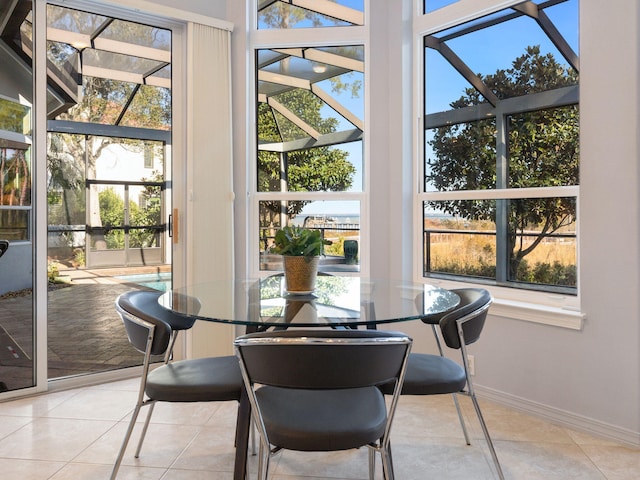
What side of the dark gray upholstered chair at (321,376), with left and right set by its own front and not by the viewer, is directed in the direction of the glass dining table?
front

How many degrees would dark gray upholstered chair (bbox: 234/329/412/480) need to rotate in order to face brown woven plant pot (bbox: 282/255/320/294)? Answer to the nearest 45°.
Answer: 0° — it already faces it

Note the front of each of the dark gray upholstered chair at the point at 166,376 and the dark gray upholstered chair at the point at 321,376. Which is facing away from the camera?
the dark gray upholstered chair at the point at 321,376

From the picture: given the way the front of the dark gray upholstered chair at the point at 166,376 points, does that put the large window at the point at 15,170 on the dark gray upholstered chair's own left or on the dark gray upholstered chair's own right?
on the dark gray upholstered chair's own left

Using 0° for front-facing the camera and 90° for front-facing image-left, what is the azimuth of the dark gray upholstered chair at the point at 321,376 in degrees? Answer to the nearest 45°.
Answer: approximately 180°

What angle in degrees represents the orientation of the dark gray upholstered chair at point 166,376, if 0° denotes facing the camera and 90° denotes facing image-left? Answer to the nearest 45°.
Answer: approximately 270°

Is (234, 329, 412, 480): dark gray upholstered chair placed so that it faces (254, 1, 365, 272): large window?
yes

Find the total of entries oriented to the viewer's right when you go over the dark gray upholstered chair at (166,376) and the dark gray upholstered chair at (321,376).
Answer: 1

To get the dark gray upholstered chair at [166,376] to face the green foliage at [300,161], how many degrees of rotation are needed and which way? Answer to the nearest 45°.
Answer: approximately 45° to its left

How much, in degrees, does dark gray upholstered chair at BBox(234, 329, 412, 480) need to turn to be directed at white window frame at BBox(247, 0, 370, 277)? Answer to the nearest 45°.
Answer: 0° — it already faces it

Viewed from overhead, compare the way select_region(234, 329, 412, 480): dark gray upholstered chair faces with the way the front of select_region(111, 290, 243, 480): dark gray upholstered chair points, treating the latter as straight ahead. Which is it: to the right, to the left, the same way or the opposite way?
to the left

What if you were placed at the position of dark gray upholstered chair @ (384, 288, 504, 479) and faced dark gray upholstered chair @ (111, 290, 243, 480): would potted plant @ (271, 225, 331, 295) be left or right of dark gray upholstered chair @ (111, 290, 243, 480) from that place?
right

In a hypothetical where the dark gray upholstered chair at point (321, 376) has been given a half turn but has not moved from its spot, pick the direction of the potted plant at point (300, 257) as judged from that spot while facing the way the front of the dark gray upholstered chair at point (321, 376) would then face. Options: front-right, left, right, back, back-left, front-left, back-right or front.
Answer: back

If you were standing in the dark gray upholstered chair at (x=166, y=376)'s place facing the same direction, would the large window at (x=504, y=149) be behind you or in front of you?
in front
